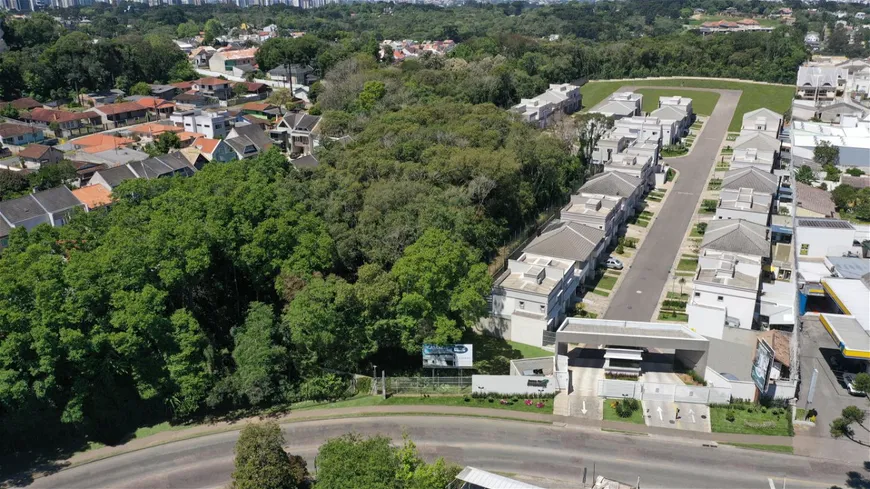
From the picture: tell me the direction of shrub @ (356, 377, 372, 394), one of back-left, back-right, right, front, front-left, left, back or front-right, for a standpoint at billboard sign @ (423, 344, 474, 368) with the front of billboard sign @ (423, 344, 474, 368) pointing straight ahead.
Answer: right

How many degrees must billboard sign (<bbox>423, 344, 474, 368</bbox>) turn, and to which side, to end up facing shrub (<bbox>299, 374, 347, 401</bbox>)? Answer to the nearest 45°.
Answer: approximately 90° to its right

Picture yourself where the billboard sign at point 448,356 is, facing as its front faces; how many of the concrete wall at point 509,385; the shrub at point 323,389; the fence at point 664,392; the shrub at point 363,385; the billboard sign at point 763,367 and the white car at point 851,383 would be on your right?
2

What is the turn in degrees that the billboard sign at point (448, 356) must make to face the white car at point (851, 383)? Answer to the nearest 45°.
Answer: approximately 90° to its left

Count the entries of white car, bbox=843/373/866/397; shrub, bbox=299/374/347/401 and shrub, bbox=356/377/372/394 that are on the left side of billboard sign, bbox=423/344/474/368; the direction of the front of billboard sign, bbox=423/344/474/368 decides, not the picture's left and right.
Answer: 1

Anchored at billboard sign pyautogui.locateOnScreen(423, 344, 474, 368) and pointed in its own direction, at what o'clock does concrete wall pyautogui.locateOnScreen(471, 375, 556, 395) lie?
The concrete wall is roughly at 10 o'clock from the billboard sign.

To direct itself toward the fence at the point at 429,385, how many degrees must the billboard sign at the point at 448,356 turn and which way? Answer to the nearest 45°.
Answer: approximately 45° to its right

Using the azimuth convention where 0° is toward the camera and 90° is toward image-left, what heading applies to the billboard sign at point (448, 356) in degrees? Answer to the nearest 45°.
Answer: approximately 0°

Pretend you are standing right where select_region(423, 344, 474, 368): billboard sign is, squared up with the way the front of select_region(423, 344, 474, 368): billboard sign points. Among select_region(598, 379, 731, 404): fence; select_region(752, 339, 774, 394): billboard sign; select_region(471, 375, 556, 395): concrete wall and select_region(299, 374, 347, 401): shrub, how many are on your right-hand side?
1

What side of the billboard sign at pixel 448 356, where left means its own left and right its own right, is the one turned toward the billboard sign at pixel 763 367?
left

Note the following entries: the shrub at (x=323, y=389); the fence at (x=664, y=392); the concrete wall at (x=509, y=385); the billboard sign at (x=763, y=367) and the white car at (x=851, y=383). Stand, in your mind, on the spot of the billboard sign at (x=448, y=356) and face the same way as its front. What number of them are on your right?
1

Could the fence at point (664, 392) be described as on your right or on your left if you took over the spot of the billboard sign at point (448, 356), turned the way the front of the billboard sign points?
on your left
